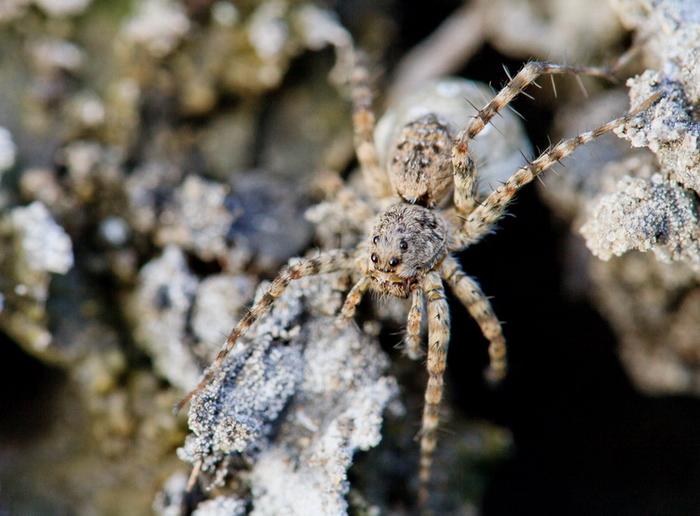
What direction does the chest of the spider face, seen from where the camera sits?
toward the camera
